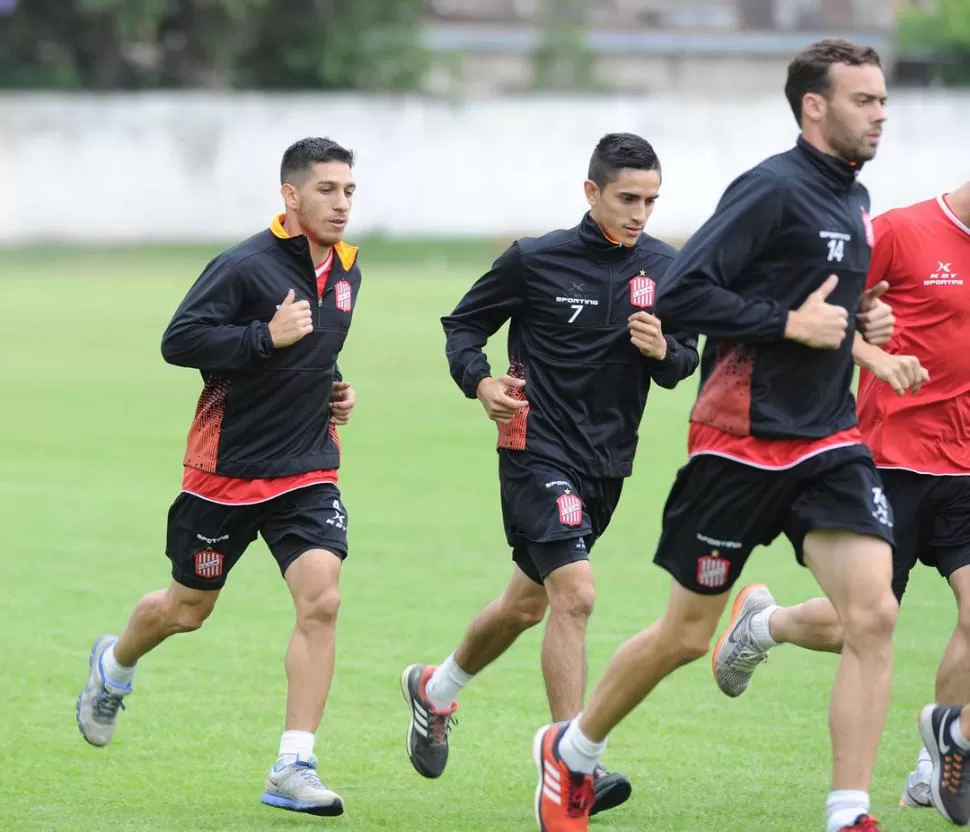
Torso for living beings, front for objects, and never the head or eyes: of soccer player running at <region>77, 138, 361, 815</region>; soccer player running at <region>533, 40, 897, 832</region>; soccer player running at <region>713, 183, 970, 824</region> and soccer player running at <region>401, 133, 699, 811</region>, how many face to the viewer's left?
0

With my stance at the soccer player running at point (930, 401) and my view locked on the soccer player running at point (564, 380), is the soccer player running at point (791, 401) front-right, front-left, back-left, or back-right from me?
front-left

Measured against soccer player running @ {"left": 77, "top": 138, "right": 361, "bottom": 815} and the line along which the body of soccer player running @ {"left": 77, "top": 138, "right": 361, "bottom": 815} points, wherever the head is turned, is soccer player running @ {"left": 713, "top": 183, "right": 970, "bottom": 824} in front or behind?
in front

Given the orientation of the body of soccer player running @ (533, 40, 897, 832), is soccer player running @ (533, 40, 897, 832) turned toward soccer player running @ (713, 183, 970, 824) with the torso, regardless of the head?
no

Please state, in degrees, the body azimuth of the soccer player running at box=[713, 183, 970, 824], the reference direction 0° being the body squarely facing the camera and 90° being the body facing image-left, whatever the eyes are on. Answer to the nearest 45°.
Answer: approximately 315°

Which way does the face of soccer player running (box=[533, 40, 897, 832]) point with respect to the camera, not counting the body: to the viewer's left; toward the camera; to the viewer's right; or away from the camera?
to the viewer's right

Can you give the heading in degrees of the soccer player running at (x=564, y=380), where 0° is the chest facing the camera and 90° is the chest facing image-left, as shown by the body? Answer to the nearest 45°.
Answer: approximately 315°

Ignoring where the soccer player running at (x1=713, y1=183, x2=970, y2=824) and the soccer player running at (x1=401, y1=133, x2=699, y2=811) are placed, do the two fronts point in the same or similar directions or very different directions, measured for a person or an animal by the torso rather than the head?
same or similar directions

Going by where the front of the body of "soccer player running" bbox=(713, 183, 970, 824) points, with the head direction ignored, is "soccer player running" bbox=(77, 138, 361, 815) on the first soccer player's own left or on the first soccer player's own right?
on the first soccer player's own right

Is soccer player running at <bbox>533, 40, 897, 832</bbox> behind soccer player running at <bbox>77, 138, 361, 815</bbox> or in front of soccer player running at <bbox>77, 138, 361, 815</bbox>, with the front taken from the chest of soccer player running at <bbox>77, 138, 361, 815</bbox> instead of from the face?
in front

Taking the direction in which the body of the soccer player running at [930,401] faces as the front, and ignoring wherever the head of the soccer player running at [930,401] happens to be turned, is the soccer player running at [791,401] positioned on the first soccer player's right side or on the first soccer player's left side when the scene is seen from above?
on the first soccer player's right side

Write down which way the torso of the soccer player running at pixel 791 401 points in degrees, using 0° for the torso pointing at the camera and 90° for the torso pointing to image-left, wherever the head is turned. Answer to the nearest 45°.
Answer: approximately 315°

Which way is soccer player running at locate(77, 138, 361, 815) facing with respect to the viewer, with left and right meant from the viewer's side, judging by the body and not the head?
facing the viewer and to the right of the viewer

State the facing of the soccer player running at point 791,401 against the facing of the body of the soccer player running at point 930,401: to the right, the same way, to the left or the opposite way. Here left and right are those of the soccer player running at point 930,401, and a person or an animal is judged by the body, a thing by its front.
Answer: the same way

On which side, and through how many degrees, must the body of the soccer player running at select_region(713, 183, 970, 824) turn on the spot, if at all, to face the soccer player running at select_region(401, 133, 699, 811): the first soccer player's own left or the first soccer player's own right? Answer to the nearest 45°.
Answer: approximately 135° to the first soccer player's own right

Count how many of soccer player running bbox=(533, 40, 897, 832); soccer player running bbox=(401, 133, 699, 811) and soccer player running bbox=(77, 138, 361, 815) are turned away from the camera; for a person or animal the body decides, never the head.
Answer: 0

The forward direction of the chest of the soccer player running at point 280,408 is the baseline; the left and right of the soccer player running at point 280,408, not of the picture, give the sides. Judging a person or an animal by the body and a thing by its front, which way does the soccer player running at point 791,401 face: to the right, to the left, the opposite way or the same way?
the same way
